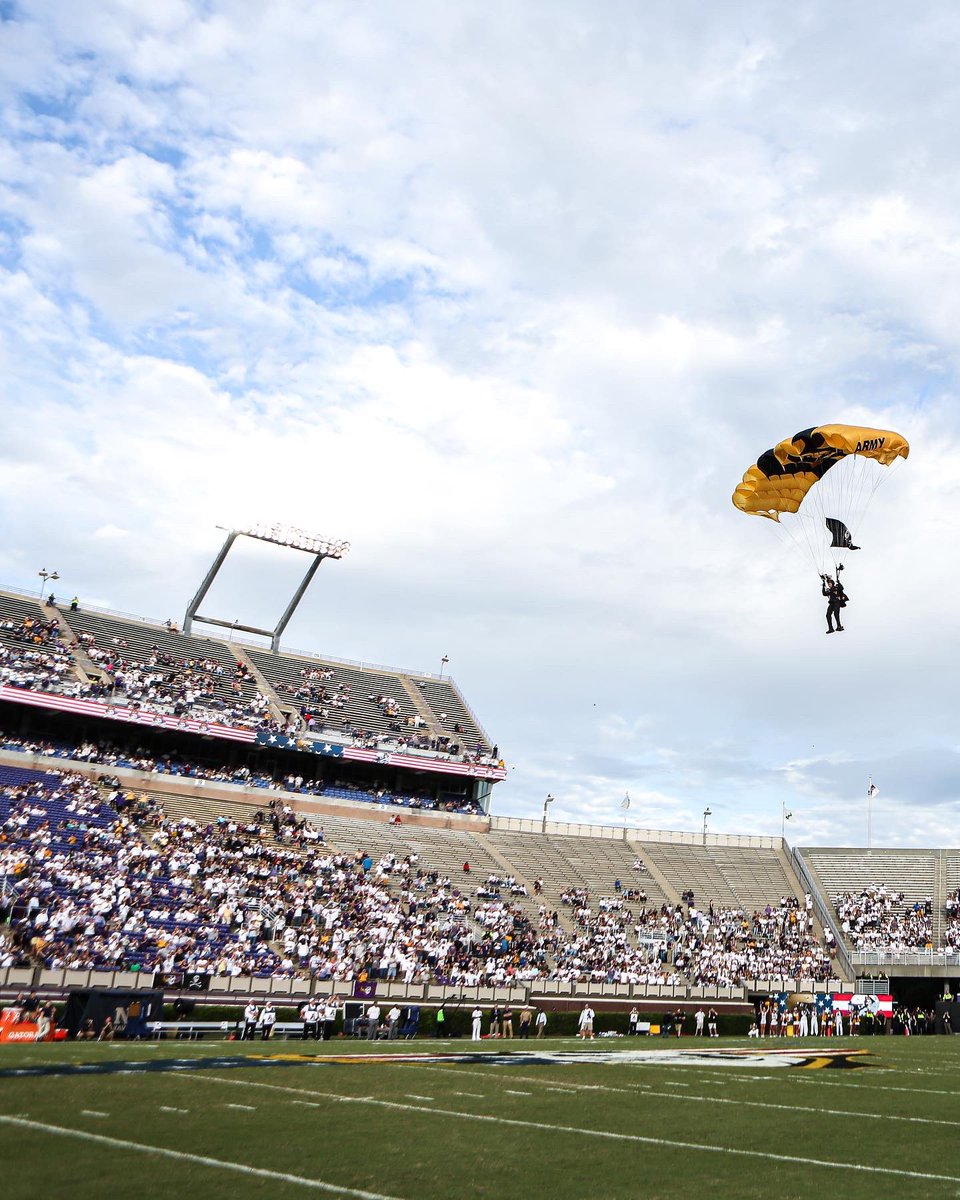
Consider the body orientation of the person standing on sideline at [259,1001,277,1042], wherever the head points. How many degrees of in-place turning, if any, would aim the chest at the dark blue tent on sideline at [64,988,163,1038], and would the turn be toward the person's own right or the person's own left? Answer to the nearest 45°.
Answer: approximately 45° to the person's own right

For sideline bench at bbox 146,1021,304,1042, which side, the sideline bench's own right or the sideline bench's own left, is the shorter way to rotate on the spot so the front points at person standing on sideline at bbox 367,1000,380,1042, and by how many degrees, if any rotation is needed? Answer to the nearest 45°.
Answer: approximately 90° to the sideline bench's own left

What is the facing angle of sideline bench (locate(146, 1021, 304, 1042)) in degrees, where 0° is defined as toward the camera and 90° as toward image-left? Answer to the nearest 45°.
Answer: approximately 0°

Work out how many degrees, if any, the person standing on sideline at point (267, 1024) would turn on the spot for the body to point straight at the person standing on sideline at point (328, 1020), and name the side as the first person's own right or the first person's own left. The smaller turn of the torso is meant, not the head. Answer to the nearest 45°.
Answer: approximately 90° to the first person's own left

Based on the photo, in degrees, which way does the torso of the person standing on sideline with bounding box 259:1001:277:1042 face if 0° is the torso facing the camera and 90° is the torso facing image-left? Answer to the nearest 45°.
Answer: approximately 0°

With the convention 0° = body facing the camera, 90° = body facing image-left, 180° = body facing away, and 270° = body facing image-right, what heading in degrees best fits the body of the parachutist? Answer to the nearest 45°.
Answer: approximately 45°

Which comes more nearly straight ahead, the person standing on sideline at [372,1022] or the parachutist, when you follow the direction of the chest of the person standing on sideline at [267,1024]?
the parachutist

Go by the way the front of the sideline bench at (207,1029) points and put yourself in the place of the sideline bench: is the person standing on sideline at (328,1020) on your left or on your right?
on your left

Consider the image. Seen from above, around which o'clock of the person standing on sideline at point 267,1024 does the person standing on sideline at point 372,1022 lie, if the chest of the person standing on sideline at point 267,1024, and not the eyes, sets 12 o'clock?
the person standing on sideline at point 372,1022 is roughly at 8 o'clock from the person standing on sideline at point 267,1024.
